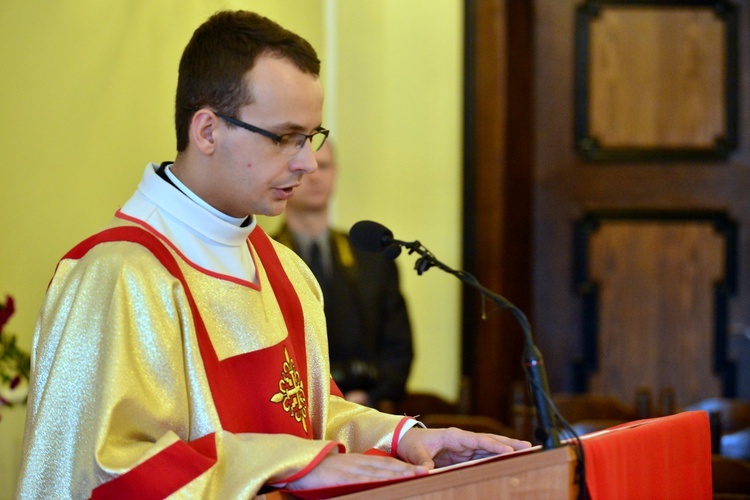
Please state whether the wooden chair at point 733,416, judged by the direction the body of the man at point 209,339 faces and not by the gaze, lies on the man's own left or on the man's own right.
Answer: on the man's own left

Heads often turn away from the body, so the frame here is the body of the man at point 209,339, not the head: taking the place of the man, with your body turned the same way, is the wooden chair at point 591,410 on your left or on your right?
on your left

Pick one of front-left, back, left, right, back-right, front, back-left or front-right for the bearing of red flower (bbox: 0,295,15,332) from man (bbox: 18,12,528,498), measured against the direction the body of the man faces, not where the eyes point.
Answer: back

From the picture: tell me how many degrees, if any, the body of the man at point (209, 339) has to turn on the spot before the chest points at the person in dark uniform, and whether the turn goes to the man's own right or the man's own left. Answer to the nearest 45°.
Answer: approximately 135° to the man's own left

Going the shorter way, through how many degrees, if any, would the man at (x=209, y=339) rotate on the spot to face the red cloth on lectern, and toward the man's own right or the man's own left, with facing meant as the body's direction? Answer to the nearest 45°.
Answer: approximately 45° to the man's own left
